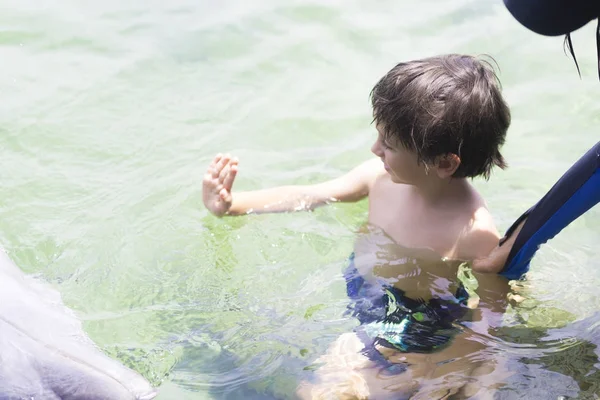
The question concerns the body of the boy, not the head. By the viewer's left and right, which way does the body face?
facing the viewer and to the left of the viewer

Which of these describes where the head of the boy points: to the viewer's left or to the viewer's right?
to the viewer's left
